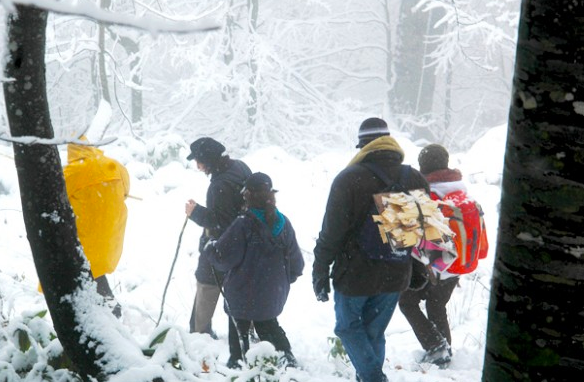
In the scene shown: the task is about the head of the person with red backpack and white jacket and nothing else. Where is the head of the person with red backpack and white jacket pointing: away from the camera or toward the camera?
away from the camera

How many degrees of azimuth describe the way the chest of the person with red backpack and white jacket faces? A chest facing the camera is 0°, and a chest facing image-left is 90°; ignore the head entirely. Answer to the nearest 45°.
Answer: approximately 135°

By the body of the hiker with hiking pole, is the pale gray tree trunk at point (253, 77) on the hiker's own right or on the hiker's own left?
on the hiker's own right

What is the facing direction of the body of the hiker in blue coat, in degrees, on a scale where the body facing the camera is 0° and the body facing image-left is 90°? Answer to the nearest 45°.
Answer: approximately 135°

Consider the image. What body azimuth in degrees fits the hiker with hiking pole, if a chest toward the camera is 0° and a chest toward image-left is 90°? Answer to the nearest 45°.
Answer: approximately 90°

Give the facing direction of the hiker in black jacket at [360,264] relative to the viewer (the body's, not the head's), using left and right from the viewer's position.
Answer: facing away from the viewer and to the left of the viewer

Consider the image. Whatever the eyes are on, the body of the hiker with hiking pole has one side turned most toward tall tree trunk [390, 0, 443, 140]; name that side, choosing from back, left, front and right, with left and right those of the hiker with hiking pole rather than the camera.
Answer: right
